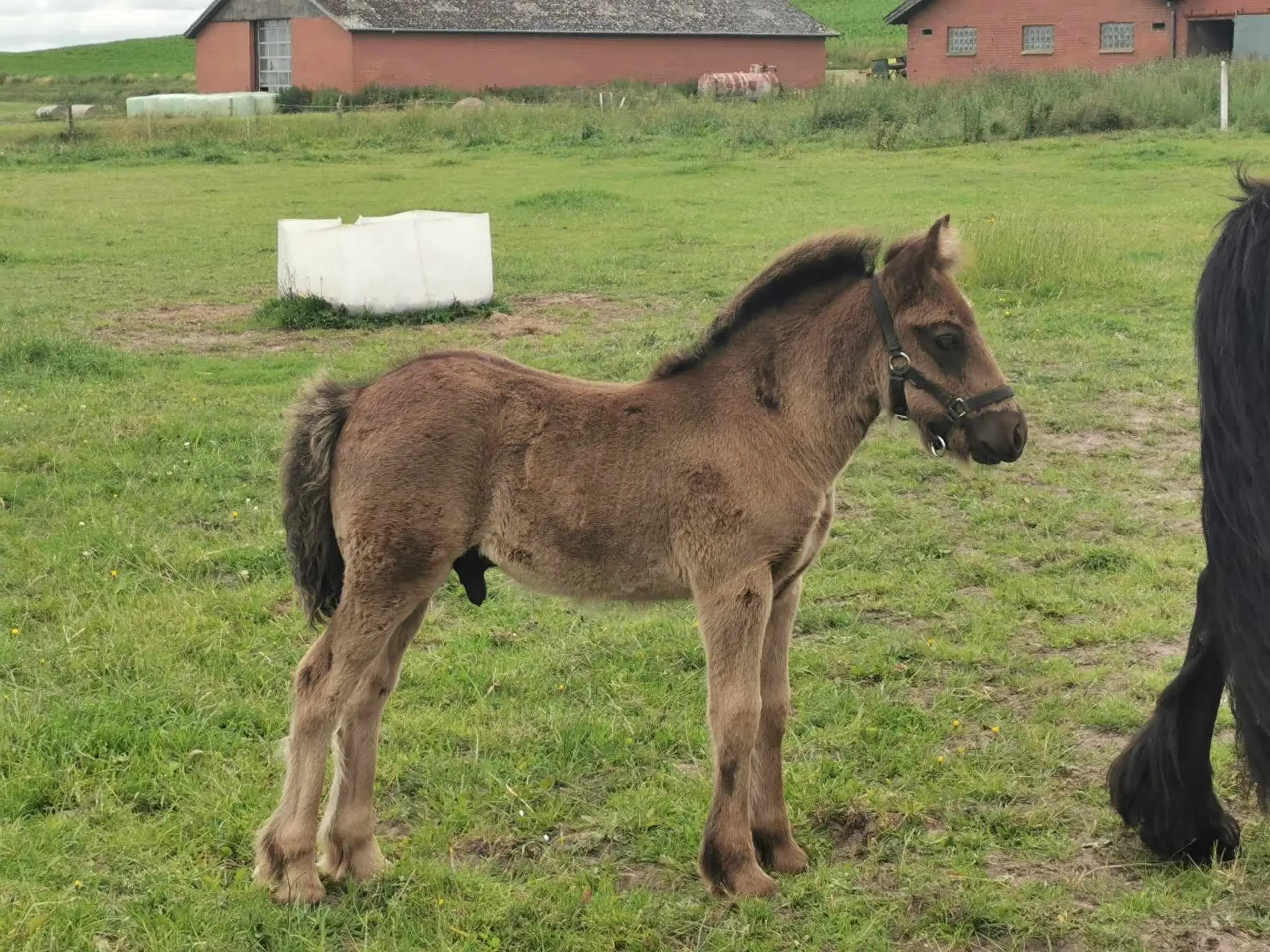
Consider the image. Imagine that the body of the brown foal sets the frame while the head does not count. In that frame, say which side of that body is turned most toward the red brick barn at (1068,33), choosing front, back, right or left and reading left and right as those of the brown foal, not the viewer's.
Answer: left

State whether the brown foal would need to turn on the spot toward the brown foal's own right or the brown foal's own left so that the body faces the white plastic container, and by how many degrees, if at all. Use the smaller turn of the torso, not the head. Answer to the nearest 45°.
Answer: approximately 90° to the brown foal's own left

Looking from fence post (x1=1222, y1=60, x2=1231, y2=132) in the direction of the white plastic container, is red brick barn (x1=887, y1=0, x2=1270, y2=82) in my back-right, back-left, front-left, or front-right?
back-right

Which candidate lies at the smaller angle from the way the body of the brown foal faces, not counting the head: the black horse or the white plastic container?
the black horse

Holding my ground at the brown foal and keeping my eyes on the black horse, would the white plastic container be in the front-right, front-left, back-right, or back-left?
back-left

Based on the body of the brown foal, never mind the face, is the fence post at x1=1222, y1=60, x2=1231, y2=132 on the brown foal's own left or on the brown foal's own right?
on the brown foal's own left

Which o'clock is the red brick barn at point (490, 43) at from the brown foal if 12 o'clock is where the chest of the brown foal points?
The red brick barn is roughly at 9 o'clock from the brown foal.

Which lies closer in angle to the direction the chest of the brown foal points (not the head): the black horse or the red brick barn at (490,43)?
the black horse

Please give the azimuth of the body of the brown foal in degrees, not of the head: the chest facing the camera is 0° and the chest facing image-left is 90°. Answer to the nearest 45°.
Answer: approximately 270°
